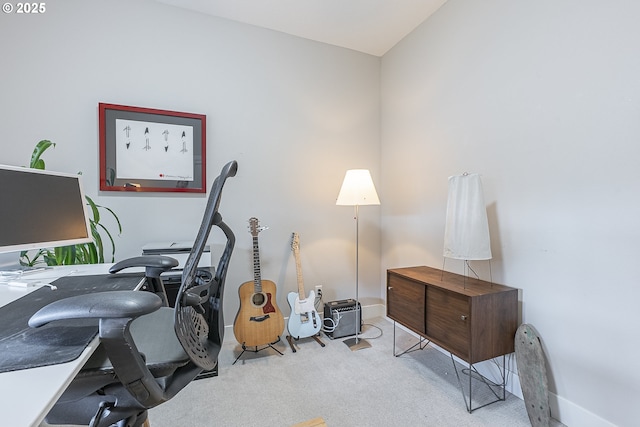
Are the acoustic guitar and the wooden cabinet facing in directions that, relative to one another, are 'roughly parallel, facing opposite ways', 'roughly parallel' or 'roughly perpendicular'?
roughly perpendicular

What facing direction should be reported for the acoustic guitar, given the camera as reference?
facing the viewer

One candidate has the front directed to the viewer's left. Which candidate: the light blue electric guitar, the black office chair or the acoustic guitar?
the black office chair

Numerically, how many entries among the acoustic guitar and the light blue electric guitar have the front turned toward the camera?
2

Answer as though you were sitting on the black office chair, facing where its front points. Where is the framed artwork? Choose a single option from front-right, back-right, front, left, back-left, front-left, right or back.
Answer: right

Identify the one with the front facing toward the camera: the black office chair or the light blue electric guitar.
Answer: the light blue electric guitar

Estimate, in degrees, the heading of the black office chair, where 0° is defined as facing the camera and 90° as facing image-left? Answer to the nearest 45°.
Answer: approximately 90°

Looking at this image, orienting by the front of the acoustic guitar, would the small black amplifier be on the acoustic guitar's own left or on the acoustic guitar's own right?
on the acoustic guitar's own left

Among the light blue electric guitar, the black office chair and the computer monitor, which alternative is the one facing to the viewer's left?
the black office chair

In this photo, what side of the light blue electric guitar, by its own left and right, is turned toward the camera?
front

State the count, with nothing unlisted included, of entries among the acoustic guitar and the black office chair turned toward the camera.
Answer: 1

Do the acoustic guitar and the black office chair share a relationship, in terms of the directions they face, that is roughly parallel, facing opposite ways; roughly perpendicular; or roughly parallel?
roughly perpendicular
